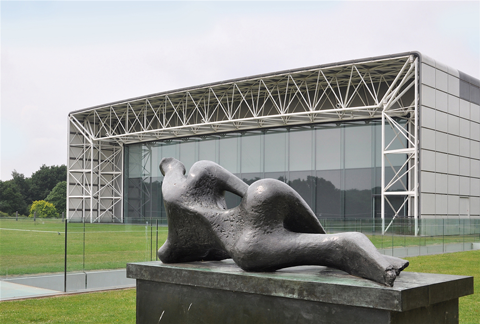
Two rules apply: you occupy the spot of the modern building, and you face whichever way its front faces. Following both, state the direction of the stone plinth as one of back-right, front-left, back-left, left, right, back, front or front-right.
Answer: front-left

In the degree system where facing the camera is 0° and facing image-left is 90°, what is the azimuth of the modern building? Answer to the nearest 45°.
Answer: approximately 45°
